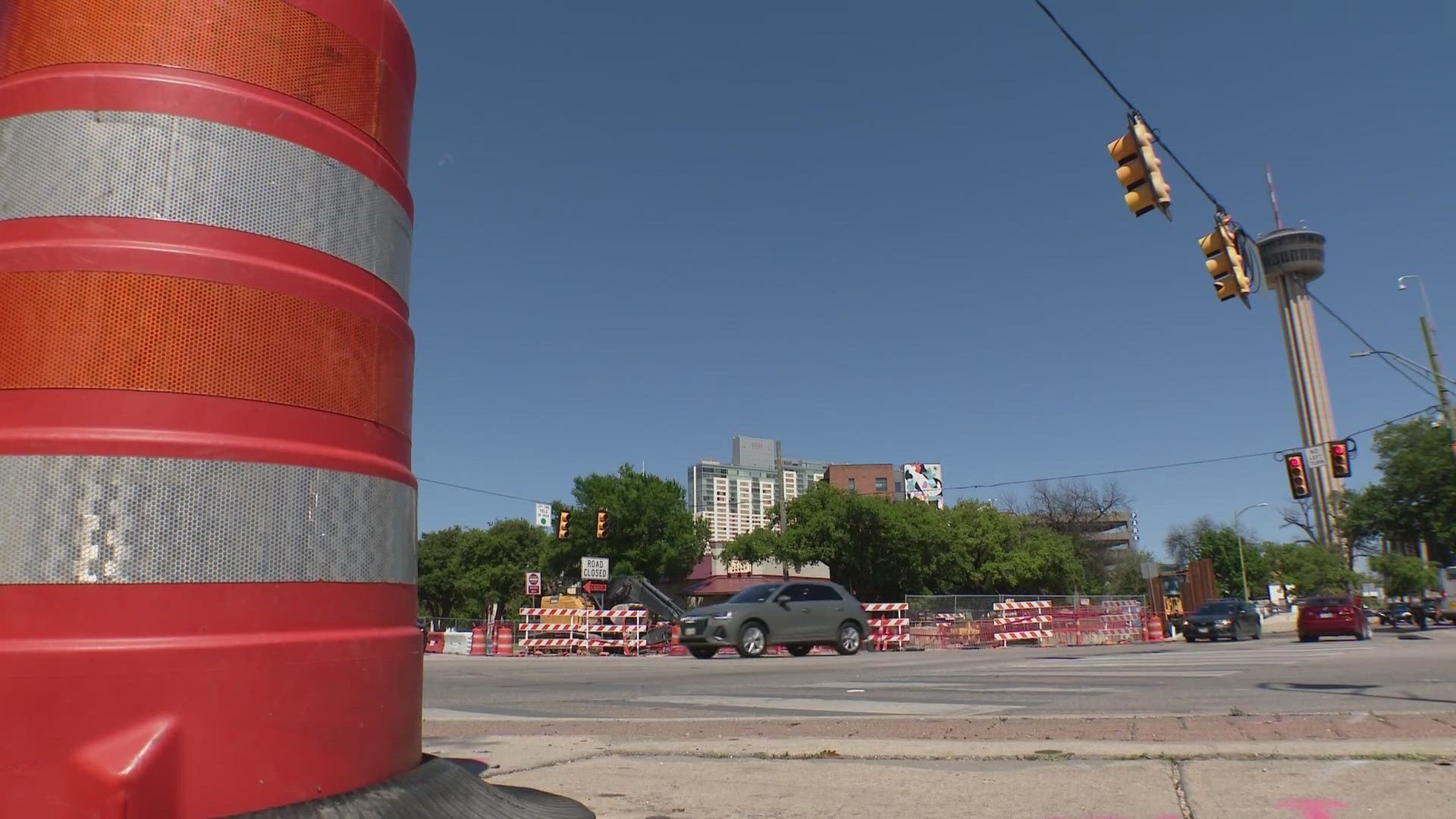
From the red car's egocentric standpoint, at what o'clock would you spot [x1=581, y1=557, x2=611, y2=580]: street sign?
The street sign is roughly at 9 o'clock from the red car.

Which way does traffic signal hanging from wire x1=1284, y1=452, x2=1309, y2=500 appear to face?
toward the camera

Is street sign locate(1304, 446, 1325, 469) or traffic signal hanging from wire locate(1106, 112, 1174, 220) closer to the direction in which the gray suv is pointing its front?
the traffic signal hanging from wire

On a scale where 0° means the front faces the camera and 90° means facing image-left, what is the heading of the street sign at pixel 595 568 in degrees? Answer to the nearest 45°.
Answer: approximately 0°

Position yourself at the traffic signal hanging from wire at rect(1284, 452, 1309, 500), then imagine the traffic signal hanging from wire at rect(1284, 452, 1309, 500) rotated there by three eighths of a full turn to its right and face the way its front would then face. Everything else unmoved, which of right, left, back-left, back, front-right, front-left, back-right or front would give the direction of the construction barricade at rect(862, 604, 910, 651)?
left

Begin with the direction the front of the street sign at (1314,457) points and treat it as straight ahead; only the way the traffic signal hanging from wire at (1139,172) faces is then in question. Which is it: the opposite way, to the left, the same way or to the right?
to the right

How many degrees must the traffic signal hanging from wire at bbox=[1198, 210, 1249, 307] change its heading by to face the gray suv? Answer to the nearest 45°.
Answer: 0° — it already faces it

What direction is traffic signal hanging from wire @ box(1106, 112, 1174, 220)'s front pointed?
to the viewer's left

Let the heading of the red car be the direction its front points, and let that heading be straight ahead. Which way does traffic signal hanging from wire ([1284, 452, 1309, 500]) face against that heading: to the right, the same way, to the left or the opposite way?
the opposite way

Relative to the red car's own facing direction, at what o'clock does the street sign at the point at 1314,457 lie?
The street sign is roughly at 12 o'clock from the red car.

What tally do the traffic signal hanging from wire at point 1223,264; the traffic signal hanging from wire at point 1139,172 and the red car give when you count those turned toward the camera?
0

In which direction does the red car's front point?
away from the camera

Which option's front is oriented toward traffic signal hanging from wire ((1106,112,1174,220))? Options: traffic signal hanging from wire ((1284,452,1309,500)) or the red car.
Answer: traffic signal hanging from wire ((1284,452,1309,500))

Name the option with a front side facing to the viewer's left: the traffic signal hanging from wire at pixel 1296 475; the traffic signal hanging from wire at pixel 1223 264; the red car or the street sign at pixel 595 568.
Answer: the traffic signal hanging from wire at pixel 1223 264

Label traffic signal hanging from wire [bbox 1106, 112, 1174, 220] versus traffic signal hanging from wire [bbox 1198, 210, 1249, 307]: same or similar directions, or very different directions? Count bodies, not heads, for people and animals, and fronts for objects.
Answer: same or similar directions

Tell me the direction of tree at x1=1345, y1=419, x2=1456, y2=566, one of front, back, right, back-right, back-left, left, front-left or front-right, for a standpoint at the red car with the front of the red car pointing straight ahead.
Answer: front
